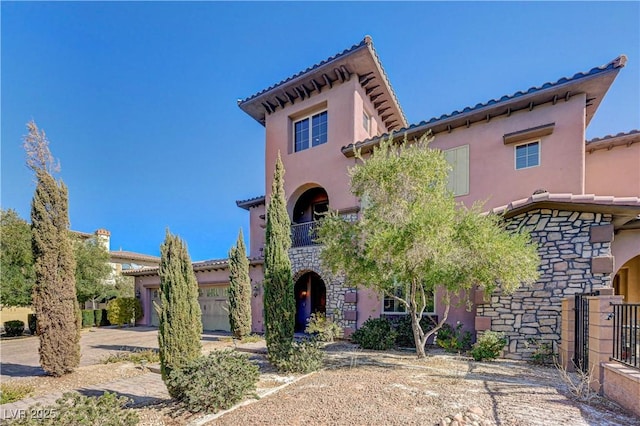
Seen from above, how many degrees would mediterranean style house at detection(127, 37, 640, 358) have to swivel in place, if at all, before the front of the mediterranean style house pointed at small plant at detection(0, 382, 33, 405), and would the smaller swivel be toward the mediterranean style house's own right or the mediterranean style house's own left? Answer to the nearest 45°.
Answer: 0° — it already faces it

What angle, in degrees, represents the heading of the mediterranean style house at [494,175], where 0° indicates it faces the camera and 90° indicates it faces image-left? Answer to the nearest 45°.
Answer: approximately 45°

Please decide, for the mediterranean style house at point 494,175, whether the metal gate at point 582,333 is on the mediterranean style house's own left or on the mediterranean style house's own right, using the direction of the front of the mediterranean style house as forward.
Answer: on the mediterranean style house's own left

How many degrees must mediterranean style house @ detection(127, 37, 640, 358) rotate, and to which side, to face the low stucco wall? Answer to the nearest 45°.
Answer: approximately 45° to its left

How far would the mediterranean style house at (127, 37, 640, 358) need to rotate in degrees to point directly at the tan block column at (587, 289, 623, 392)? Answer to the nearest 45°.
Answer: approximately 45° to its left
